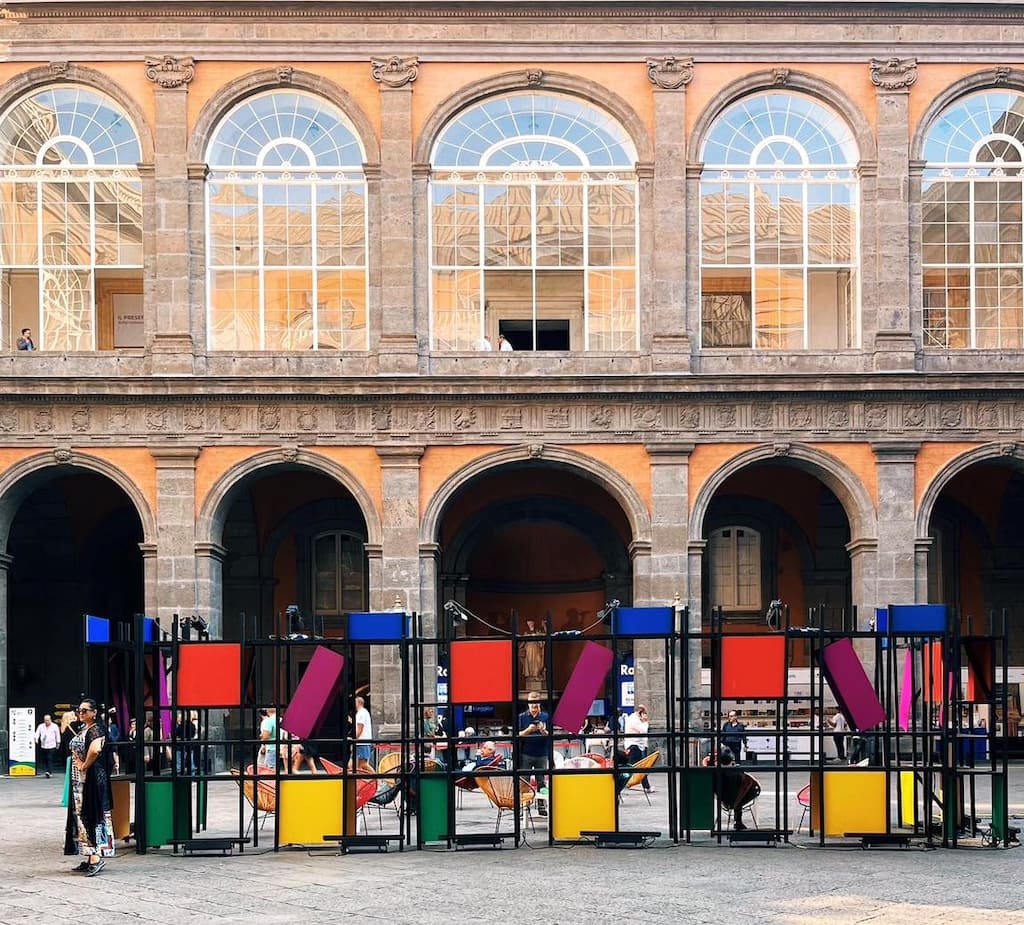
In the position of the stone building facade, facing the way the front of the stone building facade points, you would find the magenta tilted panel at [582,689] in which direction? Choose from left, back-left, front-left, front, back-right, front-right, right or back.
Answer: front

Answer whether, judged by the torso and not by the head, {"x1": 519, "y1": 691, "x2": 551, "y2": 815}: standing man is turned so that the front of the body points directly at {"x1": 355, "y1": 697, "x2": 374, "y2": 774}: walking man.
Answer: no

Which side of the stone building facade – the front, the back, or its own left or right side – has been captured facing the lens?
front

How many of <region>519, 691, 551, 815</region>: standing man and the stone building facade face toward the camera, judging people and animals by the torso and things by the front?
2

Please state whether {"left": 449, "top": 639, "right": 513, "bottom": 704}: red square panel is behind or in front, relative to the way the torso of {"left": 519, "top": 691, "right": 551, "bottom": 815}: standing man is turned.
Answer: in front

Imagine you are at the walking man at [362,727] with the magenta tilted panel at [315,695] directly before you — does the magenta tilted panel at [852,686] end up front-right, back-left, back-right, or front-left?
front-left

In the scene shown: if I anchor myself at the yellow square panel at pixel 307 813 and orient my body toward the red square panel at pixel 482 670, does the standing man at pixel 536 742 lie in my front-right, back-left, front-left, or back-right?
front-left

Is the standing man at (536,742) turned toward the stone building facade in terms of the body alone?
no

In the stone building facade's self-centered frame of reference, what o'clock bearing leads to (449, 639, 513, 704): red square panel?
The red square panel is roughly at 12 o'clock from the stone building facade.

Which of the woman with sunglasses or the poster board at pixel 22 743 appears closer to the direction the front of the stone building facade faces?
the woman with sunglasses

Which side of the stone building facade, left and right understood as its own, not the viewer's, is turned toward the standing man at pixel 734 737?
front

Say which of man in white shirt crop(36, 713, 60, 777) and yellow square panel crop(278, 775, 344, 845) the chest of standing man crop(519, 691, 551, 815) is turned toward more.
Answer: the yellow square panel

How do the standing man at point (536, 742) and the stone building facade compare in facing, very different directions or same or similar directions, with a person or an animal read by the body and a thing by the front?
same or similar directions
